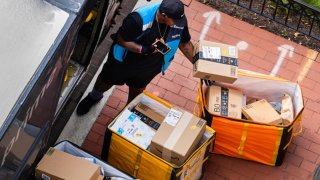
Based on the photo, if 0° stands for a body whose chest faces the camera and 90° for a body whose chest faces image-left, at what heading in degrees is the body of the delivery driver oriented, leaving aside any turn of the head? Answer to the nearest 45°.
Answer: approximately 315°

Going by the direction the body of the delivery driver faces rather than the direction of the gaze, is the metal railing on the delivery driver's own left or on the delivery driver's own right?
on the delivery driver's own left

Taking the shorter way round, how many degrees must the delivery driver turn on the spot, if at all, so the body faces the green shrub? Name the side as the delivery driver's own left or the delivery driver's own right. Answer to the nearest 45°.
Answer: approximately 90° to the delivery driver's own left
